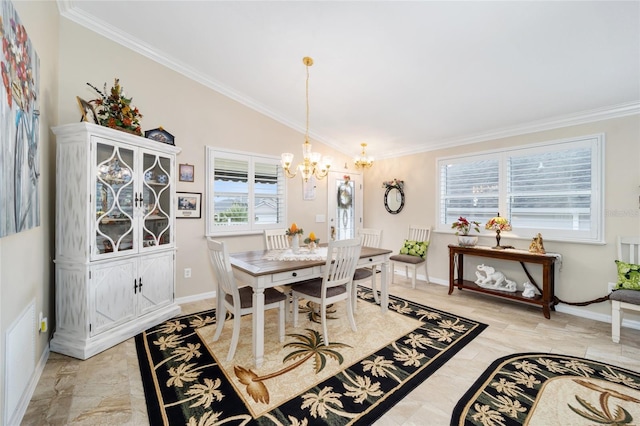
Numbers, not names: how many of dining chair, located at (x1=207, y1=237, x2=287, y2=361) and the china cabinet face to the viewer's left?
0

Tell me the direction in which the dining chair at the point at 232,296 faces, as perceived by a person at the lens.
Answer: facing away from the viewer and to the right of the viewer

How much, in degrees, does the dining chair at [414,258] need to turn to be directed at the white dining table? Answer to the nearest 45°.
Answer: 0° — it already faces it

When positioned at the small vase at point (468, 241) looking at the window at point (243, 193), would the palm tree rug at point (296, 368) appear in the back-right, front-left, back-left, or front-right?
front-left

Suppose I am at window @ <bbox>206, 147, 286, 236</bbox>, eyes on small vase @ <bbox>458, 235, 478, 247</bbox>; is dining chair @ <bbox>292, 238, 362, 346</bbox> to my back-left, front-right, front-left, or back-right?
front-right

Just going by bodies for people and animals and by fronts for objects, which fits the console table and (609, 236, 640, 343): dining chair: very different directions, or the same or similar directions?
same or similar directions

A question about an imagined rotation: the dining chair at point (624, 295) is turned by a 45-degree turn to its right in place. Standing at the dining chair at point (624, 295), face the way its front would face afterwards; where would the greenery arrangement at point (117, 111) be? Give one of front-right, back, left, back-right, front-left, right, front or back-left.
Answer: front-left

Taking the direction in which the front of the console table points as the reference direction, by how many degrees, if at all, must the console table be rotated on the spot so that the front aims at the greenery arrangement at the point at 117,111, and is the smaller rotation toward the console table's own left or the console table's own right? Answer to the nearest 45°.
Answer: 0° — it already faces it

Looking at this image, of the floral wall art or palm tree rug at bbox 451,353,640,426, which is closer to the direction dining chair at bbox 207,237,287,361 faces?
the palm tree rug

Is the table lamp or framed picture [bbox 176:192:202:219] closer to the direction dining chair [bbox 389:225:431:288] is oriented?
the framed picture

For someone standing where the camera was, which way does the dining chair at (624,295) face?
facing the viewer and to the left of the viewer

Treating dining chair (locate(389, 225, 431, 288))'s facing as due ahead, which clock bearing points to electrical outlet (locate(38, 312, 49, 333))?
The electrical outlet is roughly at 12 o'clock from the dining chair.

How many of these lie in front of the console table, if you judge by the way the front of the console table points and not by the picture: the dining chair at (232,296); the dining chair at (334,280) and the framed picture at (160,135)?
3

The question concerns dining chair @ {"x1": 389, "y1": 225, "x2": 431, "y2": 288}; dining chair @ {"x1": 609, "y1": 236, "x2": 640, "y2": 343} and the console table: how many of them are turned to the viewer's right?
0

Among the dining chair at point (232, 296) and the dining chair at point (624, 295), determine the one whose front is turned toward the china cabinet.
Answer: the dining chair at point (624, 295)

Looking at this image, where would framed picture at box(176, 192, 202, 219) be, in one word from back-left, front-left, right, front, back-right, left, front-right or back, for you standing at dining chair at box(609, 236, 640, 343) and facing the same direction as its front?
front

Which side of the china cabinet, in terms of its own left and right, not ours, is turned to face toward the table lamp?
front

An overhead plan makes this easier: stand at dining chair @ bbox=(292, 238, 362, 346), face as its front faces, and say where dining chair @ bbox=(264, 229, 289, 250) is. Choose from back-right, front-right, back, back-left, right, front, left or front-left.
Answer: front

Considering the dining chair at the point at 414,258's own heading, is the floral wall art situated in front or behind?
in front
